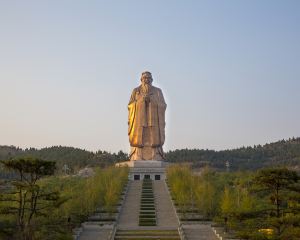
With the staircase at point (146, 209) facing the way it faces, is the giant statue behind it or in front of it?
behind

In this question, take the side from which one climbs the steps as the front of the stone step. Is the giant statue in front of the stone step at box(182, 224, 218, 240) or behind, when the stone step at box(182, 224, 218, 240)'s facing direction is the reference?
behind

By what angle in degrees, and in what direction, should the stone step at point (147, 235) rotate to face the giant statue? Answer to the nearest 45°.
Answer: approximately 180°

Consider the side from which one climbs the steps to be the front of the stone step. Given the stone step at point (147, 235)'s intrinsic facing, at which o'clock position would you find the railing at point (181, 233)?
The railing is roughly at 9 o'clock from the stone step.

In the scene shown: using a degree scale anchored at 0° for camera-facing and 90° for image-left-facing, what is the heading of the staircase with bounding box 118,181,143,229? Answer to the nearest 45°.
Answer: approximately 0°
